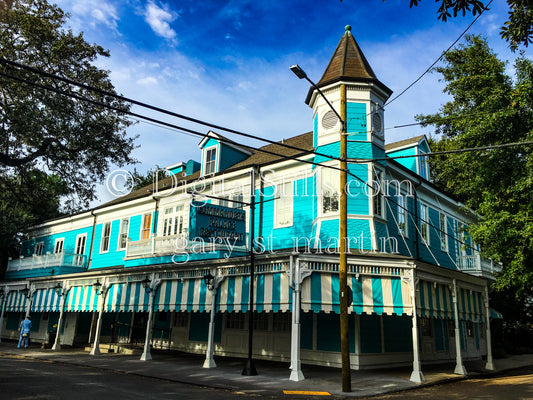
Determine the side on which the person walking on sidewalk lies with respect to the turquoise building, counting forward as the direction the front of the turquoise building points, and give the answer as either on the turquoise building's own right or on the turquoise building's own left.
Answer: on the turquoise building's own right
